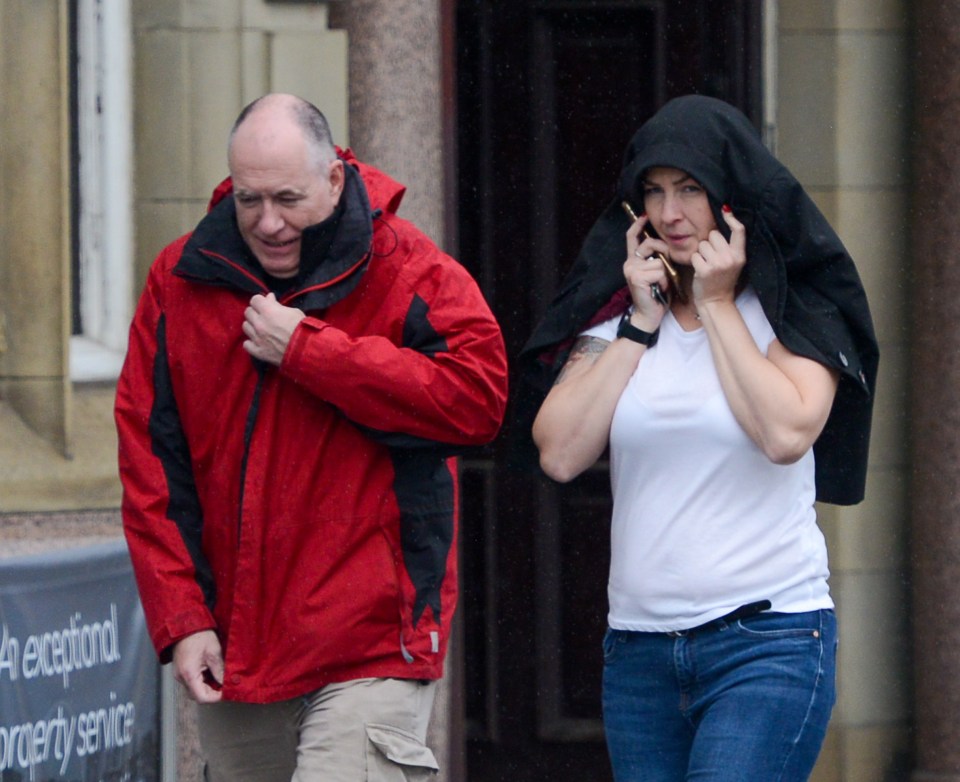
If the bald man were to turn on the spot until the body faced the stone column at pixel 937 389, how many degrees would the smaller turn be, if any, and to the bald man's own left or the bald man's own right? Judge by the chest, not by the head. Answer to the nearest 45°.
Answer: approximately 180°

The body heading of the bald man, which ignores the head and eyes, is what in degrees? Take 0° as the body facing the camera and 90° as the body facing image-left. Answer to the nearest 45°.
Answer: approximately 45°

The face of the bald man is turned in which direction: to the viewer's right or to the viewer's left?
to the viewer's left

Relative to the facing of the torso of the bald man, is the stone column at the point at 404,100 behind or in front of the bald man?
behind

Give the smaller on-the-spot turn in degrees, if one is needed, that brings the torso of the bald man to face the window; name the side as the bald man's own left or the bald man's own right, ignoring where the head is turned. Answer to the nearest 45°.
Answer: approximately 135° to the bald man's own right

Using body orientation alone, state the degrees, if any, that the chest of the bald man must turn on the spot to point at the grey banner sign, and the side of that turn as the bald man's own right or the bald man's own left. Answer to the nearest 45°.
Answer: approximately 90° to the bald man's own right
